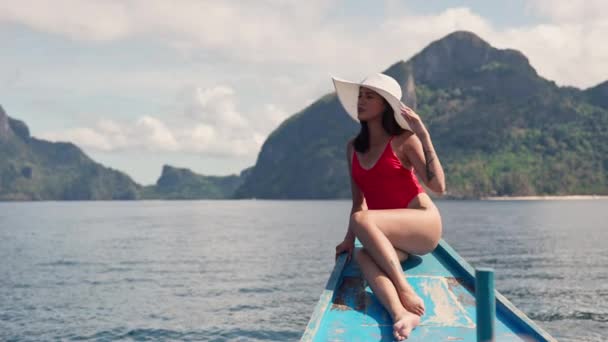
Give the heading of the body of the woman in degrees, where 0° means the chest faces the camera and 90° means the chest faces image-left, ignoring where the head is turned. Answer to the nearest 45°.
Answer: approximately 45°
